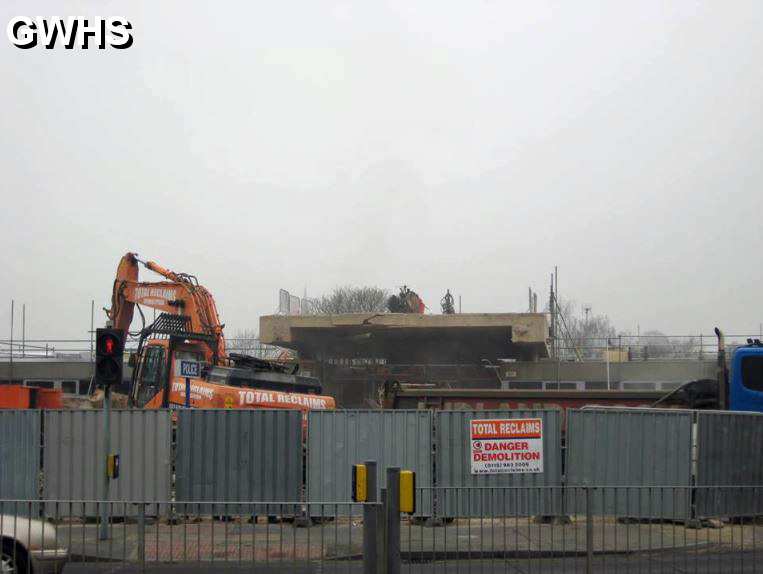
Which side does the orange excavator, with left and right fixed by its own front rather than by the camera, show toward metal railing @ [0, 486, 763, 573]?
left

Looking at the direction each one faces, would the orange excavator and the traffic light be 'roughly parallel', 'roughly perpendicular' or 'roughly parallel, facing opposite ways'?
roughly perpendicular

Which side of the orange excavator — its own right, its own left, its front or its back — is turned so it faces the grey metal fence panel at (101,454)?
left

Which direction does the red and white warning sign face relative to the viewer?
toward the camera

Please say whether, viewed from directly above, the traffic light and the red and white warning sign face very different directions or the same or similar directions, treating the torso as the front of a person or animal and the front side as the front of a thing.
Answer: same or similar directions

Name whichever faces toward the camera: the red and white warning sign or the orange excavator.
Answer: the red and white warning sign

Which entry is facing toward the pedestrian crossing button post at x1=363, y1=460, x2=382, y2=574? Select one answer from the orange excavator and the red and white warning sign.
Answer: the red and white warning sign

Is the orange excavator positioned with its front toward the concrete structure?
no

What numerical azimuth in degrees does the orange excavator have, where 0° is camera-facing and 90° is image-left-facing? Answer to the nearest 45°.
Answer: approximately 90°

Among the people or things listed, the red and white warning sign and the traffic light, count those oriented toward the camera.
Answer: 2

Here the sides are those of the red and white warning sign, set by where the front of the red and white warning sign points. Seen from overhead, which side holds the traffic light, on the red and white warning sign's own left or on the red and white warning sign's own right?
on the red and white warning sign's own right

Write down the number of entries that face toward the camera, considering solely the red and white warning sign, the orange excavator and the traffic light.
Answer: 2

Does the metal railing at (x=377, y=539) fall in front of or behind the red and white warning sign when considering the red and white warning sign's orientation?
in front

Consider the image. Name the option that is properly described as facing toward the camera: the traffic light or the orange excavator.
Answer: the traffic light

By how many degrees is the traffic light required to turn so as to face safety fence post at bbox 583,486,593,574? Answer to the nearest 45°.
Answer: approximately 45° to its left

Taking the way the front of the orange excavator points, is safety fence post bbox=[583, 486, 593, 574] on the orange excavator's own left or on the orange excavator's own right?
on the orange excavator's own left

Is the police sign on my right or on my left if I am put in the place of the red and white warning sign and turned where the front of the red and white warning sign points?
on my right

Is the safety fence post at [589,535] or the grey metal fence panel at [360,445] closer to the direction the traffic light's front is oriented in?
the safety fence post
